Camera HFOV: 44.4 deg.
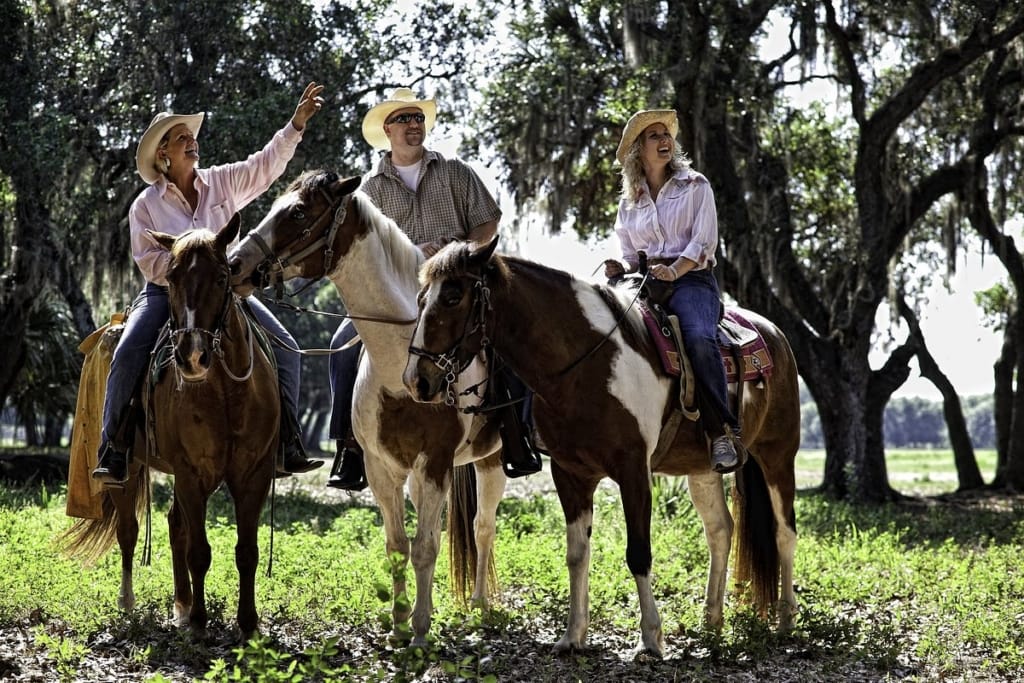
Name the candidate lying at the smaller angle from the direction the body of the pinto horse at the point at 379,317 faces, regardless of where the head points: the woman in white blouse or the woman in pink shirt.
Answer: the woman in pink shirt

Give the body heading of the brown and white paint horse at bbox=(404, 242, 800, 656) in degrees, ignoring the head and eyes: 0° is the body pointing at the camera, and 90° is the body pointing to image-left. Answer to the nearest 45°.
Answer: approximately 45°

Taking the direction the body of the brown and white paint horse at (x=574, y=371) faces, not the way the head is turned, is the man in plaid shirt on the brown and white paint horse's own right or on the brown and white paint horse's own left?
on the brown and white paint horse's own right

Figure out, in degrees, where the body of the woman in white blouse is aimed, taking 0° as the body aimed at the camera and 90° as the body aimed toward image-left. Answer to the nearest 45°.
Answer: approximately 45°

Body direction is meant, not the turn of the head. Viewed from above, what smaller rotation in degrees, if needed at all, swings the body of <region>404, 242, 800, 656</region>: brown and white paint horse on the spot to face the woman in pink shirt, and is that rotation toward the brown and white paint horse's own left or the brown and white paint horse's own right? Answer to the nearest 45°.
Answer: approximately 45° to the brown and white paint horse's own right

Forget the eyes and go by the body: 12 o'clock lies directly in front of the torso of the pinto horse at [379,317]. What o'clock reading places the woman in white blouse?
The woman in white blouse is roughly at 7 o'clock from the pinto horse.

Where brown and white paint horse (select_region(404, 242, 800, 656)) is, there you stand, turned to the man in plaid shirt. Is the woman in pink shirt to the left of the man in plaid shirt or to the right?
left

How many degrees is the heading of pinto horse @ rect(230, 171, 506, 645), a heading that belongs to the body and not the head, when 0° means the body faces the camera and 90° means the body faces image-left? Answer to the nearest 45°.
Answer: approximately 45°

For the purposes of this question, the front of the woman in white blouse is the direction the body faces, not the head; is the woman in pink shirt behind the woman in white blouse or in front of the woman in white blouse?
in front

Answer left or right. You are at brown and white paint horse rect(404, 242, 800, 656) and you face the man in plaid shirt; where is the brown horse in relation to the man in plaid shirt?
left
